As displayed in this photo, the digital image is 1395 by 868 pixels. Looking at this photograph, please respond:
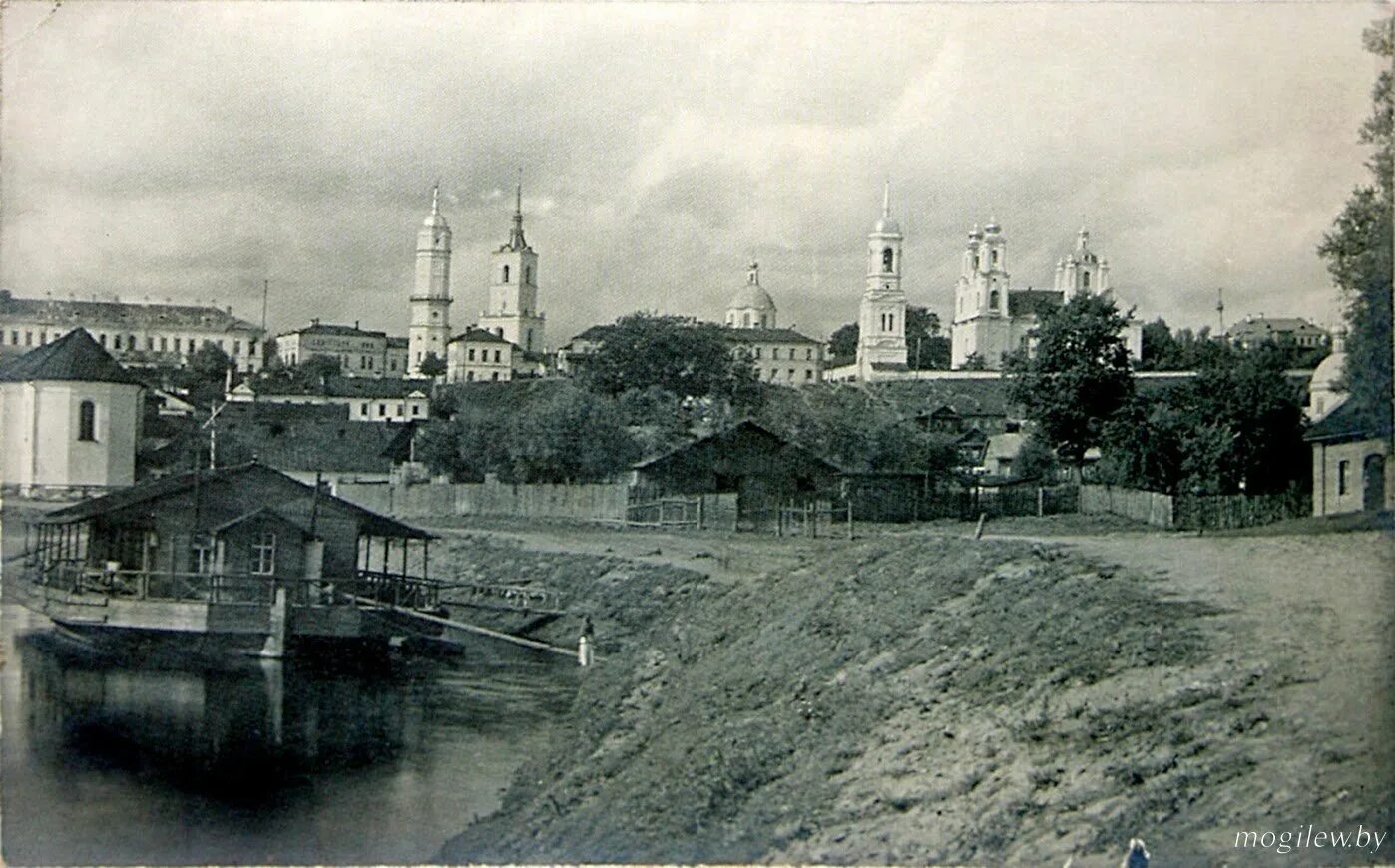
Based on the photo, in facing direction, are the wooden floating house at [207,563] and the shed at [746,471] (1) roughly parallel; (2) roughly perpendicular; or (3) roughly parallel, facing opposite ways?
roughly parallel

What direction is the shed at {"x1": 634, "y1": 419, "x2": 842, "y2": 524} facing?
toward the camera

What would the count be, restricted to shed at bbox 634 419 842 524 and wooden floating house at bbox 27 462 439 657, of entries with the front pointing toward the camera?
2

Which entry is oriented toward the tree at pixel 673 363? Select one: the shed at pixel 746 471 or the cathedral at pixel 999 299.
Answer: the cathedral

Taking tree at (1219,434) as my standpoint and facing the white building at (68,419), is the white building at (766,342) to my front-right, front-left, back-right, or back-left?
front-right

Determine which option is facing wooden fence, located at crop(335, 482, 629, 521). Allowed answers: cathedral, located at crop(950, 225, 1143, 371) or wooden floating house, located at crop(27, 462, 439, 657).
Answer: the cathedral

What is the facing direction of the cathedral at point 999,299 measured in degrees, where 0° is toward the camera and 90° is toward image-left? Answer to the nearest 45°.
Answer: approximately 45°

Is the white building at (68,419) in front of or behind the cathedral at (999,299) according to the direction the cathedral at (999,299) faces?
in front

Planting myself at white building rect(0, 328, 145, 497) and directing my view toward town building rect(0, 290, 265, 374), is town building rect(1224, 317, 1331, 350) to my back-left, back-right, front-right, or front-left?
front-right
